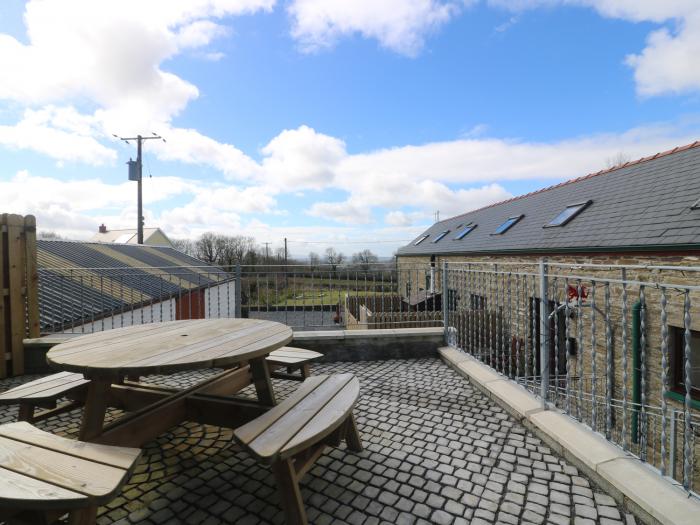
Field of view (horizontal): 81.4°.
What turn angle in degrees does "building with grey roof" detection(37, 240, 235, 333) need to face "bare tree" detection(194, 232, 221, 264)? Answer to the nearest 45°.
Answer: approximately 135° to its left

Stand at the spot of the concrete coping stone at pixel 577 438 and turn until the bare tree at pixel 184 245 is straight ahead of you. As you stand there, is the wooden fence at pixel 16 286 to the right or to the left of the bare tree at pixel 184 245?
left

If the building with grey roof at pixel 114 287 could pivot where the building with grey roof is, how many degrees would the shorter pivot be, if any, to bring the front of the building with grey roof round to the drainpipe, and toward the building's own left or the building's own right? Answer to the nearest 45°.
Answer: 0° — it already faces it

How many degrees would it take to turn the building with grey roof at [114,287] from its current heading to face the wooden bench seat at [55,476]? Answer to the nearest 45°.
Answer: approximately 45° to its right
